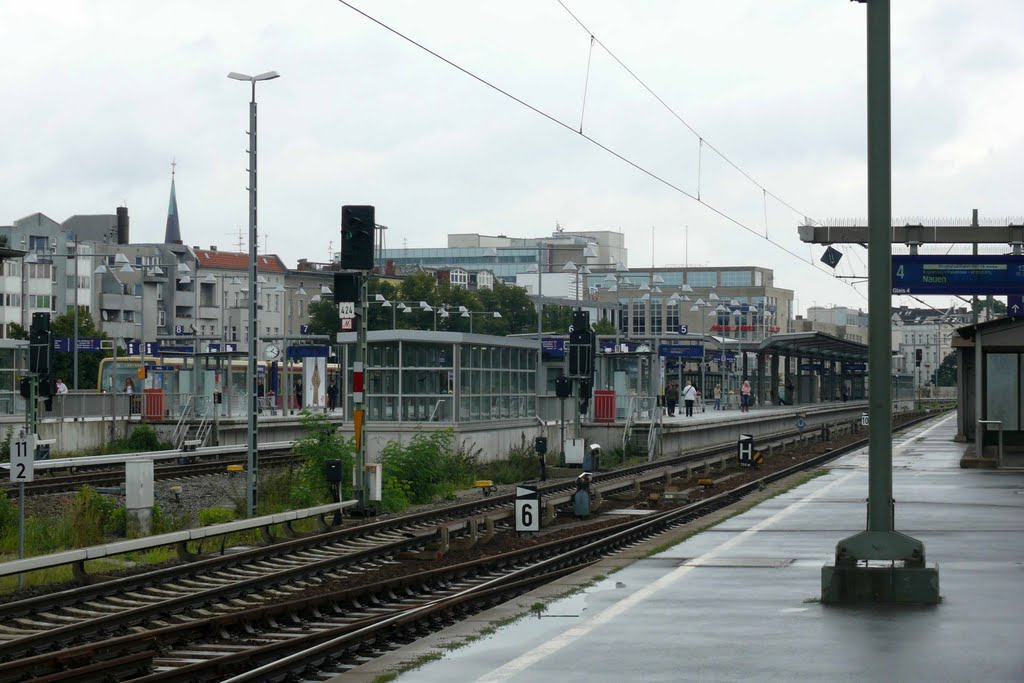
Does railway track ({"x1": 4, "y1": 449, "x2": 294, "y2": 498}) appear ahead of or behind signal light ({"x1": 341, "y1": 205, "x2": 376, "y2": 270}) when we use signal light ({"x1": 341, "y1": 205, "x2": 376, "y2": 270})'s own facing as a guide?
behind

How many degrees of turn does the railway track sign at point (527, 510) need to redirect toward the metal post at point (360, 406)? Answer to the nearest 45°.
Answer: approximately 135° to its right

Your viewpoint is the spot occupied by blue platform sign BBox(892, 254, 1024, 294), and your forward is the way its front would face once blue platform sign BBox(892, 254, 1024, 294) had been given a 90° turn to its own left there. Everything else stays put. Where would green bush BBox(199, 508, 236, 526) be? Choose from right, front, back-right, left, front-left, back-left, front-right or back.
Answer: back-right

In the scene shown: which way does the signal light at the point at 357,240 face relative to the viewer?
toward the camera

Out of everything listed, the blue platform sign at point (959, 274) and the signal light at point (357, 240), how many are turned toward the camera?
2

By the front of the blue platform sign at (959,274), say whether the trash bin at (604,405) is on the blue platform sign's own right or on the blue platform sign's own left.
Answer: on the blue platform sign's own right

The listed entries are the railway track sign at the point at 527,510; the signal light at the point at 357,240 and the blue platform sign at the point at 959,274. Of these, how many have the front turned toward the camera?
3

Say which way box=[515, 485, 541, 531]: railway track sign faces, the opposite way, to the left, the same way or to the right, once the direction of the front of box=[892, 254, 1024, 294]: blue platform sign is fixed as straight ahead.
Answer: the same way

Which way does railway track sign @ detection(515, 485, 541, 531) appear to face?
toward the camera

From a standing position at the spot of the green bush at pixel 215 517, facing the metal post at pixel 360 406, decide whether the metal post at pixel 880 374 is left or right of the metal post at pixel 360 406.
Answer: right

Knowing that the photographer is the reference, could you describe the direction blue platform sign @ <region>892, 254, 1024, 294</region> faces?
facing the viewer
